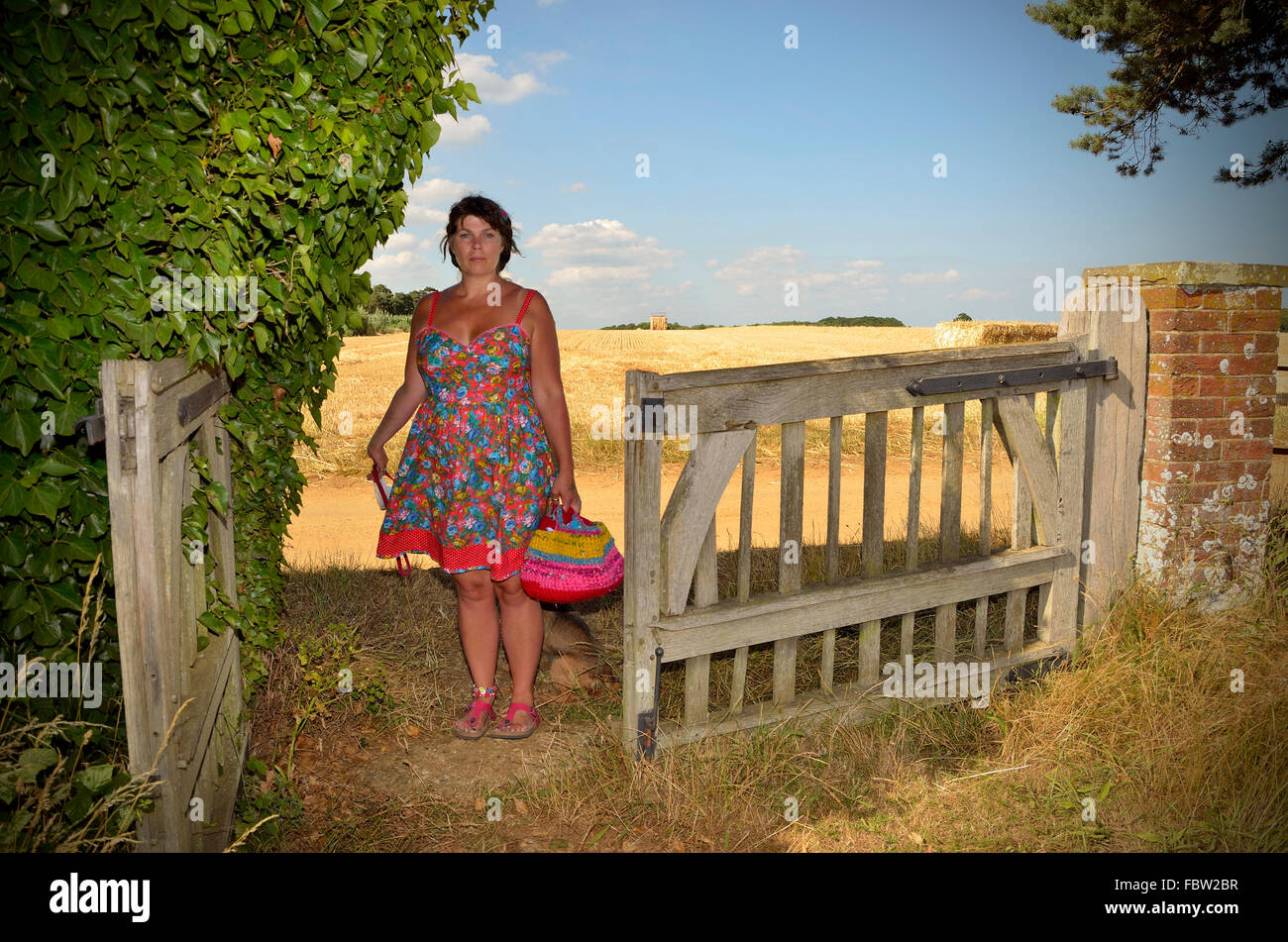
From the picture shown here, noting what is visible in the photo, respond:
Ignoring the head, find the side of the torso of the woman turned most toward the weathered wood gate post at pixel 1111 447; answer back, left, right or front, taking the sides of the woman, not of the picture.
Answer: left

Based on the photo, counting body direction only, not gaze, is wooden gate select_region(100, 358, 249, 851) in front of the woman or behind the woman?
in front

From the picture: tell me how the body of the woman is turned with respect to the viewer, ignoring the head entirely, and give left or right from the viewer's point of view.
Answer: facing the viewer

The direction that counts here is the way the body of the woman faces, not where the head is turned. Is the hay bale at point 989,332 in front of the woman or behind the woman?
behind

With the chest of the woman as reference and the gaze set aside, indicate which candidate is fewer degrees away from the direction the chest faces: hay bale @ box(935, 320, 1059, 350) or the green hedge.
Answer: the green hedge

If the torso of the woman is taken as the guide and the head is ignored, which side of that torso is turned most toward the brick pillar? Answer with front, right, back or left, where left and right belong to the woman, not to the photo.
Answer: left

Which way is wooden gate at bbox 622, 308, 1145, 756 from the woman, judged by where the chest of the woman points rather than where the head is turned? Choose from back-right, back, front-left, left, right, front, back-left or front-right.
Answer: left
